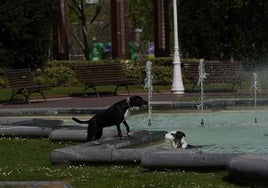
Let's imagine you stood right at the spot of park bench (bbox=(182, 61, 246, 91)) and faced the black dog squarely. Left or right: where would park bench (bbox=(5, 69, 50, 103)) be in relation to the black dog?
right

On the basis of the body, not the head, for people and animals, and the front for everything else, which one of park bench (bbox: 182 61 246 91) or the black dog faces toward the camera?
the park bench

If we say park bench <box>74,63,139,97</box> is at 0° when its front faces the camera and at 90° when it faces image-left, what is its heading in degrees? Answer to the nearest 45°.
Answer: approximately 315°

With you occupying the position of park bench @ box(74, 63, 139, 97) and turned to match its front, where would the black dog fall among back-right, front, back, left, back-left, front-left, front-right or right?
front-right

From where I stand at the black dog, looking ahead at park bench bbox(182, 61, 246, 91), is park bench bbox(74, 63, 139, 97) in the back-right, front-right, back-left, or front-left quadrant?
front-left

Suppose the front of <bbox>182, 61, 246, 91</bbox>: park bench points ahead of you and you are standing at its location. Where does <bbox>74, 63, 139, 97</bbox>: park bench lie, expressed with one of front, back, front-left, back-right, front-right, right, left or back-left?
right

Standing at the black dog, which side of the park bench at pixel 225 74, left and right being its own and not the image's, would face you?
front

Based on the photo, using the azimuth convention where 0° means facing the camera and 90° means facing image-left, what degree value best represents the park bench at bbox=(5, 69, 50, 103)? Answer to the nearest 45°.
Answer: approximately 315°

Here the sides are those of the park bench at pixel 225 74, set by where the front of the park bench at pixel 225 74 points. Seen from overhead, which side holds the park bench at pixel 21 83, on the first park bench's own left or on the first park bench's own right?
on the first park bench's own right

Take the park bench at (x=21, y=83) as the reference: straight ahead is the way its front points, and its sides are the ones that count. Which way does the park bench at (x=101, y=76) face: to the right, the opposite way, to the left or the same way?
the same way

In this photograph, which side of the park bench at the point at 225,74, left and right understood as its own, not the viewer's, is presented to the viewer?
front

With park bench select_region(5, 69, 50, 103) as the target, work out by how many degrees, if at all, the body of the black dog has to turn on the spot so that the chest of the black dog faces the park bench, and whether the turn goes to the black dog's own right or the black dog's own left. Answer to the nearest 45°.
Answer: approximately 90° to the black dog's own left

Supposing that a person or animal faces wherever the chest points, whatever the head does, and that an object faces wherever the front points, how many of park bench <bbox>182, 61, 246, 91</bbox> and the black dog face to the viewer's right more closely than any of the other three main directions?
1

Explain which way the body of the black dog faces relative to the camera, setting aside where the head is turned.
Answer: to the viewer's right

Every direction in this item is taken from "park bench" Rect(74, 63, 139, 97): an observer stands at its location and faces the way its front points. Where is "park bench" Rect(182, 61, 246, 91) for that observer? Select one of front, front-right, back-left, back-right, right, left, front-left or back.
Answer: front-left

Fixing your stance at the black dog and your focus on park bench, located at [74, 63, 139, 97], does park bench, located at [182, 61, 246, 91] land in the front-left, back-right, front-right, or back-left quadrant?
front-right
